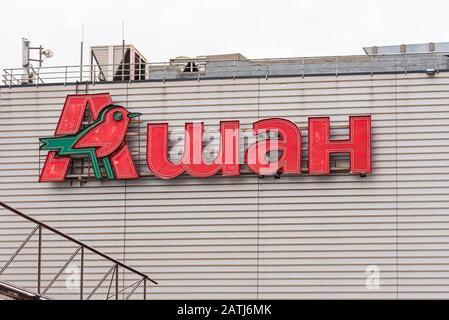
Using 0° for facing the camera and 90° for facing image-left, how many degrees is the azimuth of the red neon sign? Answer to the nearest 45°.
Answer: approximately 0°

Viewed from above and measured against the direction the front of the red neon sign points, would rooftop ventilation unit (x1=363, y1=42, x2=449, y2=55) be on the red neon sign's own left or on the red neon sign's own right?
on the red neon sign's own left
